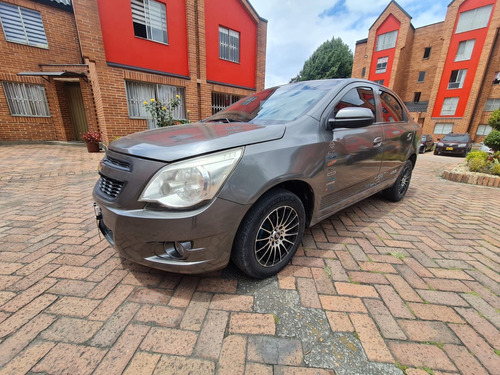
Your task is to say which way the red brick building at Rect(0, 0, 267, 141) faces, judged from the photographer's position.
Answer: facing the viewer and to the right of the viewer

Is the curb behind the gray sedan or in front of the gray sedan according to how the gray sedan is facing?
behind

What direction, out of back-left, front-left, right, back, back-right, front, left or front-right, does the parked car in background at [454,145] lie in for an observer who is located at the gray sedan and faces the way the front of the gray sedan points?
back

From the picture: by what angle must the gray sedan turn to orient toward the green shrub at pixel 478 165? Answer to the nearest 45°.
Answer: approximately 180°

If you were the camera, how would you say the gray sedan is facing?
facing the viewer and to the left of the viewer

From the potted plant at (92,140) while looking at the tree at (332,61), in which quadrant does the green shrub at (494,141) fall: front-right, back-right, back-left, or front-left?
front-right

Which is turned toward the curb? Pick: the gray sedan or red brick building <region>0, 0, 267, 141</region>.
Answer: the red brick building

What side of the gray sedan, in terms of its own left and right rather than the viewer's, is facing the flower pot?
right

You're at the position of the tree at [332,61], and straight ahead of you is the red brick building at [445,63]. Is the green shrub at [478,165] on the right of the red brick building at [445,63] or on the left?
right

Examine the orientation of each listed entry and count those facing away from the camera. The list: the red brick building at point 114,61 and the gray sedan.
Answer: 0

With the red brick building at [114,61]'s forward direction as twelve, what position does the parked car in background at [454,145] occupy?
The parked car in background is roughly at 11 o'clock from the red brick building.

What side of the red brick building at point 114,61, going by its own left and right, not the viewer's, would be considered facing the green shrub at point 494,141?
front

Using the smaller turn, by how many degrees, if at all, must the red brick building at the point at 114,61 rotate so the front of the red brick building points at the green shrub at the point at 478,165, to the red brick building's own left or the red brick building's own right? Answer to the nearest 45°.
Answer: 0° — it already faces it

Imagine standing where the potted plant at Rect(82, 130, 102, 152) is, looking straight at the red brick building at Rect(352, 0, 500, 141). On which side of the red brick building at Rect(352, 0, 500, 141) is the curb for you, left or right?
right

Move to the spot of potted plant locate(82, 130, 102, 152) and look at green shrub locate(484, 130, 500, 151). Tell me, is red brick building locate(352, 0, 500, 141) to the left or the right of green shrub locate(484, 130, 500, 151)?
left

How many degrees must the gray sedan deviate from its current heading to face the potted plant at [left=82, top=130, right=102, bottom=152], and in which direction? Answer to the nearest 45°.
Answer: approximately 90° to its right
